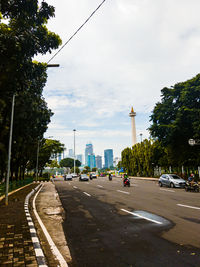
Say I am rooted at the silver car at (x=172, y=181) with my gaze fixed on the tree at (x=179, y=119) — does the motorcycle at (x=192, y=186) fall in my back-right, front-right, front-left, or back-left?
back-right

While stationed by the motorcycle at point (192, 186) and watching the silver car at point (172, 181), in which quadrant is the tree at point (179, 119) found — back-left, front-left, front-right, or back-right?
front-right

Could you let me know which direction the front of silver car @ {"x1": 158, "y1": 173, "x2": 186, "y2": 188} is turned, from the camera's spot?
facing the viewer and to the right of the viewer

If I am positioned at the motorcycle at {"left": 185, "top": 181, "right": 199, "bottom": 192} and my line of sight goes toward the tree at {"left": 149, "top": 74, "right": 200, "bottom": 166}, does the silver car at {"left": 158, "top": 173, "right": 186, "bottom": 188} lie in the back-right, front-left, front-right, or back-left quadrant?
front-left

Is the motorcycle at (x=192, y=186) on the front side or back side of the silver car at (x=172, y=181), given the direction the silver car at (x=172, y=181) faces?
on the front side
